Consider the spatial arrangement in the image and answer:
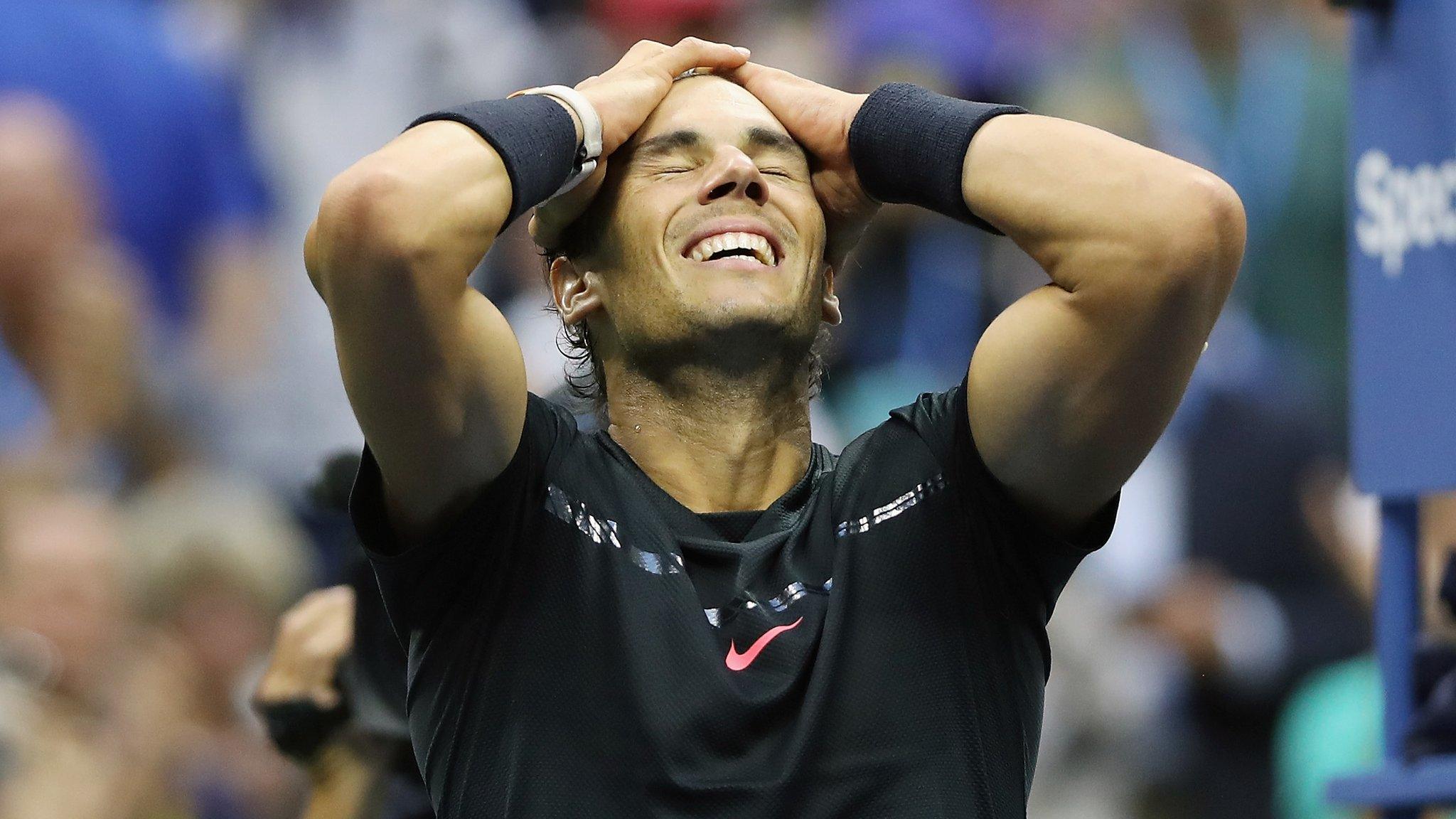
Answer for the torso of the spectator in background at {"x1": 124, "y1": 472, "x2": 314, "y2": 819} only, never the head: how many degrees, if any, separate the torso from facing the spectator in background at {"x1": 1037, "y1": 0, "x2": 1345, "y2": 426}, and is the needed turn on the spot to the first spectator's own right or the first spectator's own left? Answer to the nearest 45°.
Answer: approximately 90° to the first spectator's own left

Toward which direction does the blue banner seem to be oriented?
toward the camera

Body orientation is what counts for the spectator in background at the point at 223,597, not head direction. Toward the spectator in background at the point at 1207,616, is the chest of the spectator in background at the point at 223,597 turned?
no

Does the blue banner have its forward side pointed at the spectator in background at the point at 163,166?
no

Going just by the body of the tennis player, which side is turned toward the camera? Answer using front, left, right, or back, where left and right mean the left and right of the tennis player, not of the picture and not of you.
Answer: front

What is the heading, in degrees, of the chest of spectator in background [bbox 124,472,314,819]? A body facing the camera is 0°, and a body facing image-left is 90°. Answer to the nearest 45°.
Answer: approximately 0°

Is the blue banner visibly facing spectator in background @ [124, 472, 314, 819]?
no

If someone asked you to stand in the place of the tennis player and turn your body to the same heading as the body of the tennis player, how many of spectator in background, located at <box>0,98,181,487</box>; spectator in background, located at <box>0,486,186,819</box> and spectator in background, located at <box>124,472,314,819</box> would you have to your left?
0

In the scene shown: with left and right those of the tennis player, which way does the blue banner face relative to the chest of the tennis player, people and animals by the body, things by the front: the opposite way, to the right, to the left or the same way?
the same way

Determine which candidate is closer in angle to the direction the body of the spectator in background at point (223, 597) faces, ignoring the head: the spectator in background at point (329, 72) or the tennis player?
the tennis player
